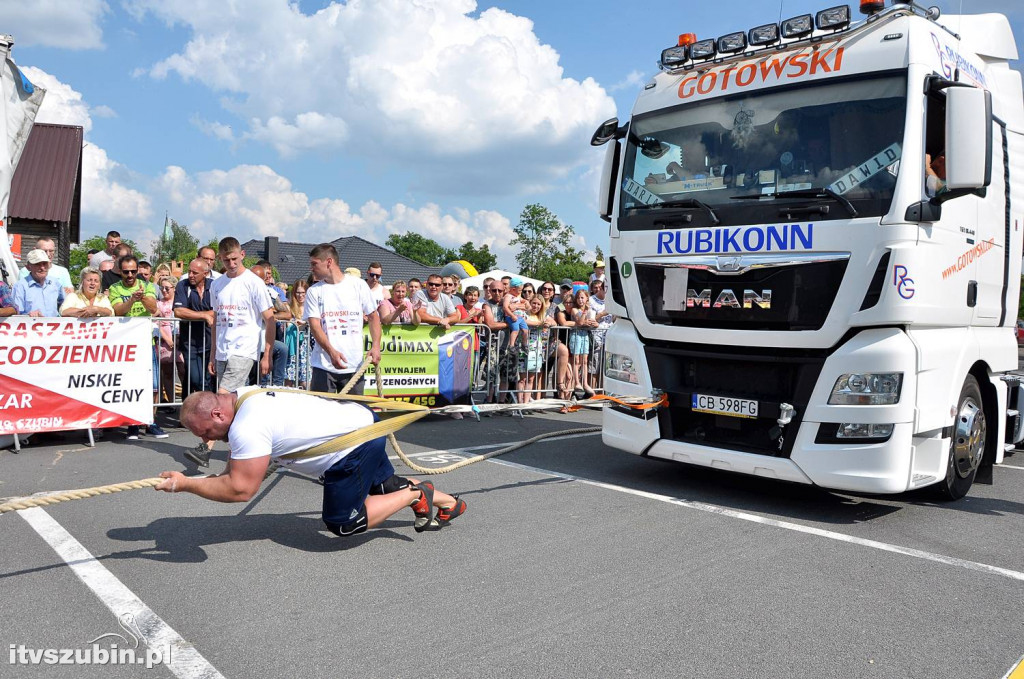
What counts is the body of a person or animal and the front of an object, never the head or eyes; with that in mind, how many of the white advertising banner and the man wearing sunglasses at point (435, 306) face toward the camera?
2

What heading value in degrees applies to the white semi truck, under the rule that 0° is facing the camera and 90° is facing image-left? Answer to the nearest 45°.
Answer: approximately 45°

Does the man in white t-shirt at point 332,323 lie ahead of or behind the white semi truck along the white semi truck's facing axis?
ahead

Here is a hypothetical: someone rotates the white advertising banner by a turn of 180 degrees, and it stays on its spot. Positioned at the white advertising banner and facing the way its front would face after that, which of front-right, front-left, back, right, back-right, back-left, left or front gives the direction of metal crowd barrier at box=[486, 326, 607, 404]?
right

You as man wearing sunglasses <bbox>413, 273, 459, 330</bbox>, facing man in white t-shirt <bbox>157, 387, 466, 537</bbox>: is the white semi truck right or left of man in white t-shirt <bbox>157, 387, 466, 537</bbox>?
left

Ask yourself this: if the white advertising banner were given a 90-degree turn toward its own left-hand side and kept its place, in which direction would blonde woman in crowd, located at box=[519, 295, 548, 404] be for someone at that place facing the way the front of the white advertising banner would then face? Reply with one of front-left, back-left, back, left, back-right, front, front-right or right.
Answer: front

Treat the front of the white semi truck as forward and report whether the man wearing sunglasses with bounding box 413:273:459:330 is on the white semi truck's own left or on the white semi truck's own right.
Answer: on the white semi truck's own right

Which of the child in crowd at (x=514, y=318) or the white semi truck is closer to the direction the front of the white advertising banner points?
the white semi truck

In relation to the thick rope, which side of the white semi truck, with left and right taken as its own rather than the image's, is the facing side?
front

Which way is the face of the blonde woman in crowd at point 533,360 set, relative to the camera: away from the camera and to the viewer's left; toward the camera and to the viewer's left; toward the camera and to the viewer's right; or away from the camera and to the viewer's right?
toward the camera and to the viewer's left

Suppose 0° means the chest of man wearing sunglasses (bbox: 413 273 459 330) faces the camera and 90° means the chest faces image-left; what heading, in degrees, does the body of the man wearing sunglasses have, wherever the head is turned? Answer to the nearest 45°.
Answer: approximately 0°
